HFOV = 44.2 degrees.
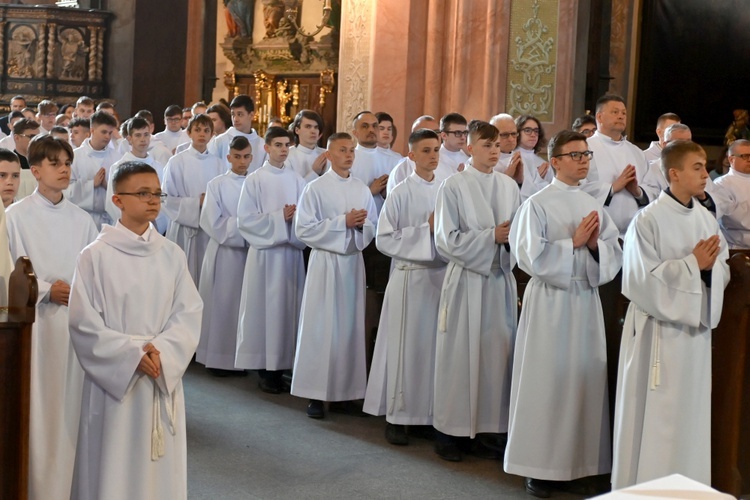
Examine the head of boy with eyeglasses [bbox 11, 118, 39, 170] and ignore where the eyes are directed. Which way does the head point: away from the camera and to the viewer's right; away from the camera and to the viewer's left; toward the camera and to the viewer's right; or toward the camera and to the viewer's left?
toward the camera and to the viewer's right

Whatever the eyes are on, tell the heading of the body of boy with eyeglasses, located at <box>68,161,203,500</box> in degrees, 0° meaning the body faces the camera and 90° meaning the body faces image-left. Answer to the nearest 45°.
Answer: approximately 315°

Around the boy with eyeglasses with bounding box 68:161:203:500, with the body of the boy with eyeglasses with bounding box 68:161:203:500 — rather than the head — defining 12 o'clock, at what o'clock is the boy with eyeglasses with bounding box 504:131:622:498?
the boy with eyeglasses with bounding box 504:131:622:498 is roughly at 10 o'clock from the boy with eyeglasses with bounding box 68:161:203:500.
